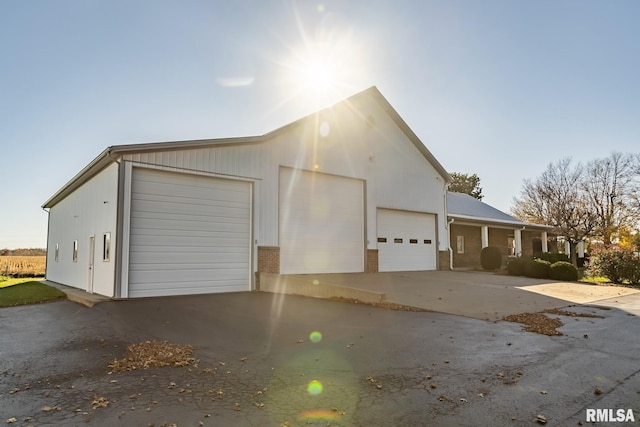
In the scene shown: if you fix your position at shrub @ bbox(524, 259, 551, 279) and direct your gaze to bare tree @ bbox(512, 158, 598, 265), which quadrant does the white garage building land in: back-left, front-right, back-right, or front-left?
back-left

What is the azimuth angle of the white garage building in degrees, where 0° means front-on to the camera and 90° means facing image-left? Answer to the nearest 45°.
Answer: approximately 315°

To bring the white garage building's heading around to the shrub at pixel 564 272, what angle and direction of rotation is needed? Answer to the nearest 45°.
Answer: approximately 45° to its left

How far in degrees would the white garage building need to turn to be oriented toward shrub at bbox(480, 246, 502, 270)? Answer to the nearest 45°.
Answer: approximately 90° to its left

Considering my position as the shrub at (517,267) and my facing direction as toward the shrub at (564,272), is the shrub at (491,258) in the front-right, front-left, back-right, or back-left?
back-left

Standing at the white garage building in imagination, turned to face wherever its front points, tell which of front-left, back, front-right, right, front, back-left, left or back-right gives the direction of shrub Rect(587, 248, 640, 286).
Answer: front-left

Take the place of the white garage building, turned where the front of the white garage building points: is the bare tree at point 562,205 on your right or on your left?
on your left

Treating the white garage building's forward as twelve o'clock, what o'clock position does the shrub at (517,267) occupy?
The shrub is roughly at 10 o'clock from the white garage building.

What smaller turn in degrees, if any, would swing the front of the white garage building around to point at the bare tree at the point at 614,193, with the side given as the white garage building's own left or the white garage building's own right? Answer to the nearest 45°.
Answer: approximately 90° to the white garage building's own left

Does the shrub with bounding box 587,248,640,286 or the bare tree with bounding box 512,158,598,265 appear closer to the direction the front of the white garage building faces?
the shrub
